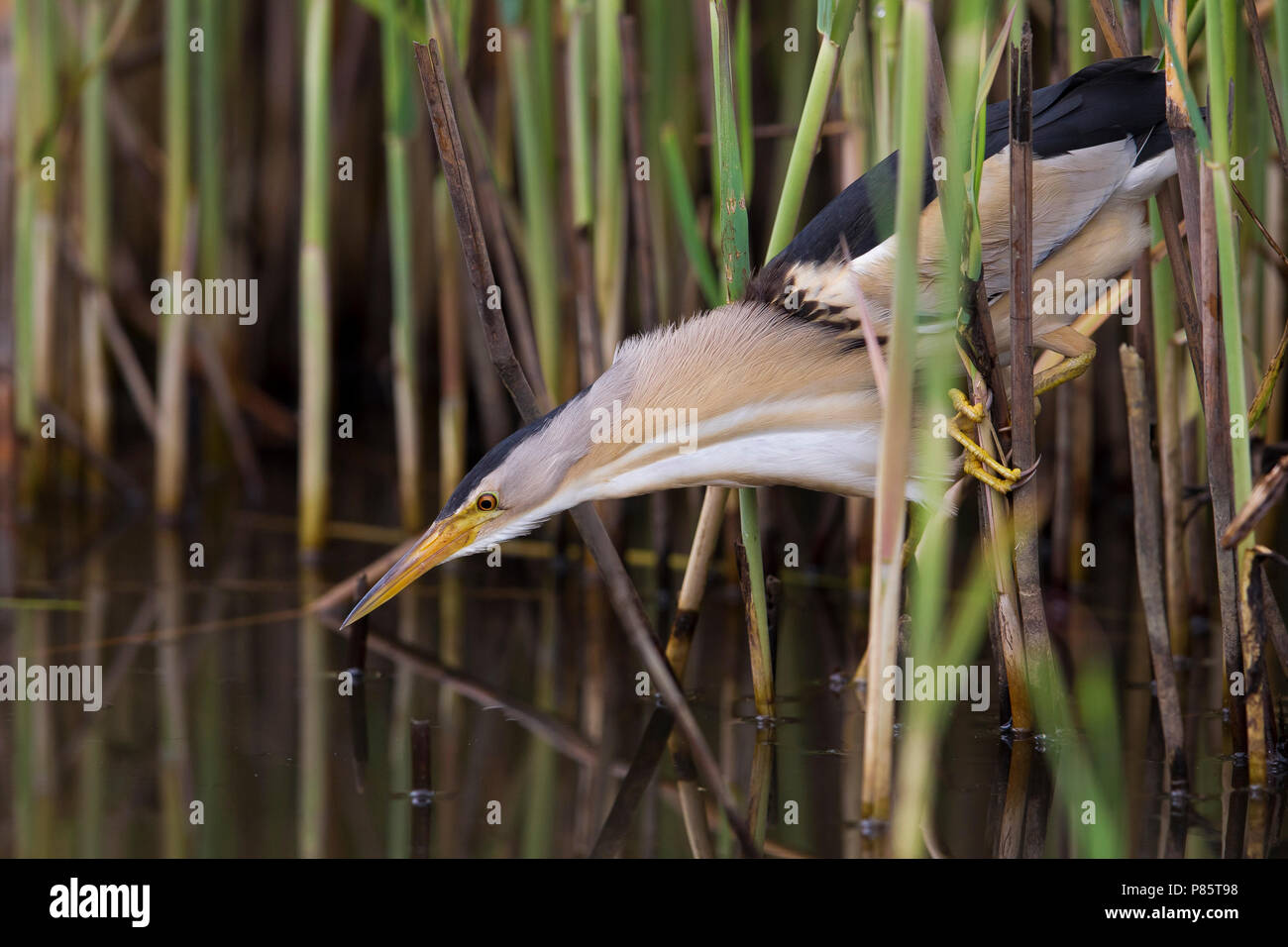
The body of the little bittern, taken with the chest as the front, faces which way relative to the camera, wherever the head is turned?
to the viewer's left

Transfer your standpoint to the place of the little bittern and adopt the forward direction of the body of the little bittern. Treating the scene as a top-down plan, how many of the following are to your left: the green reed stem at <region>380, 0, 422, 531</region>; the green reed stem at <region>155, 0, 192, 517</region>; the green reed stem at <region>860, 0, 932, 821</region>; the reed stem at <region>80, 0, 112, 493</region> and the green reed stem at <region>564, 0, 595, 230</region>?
1

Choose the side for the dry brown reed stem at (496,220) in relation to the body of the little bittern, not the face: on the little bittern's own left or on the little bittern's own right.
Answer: on the little bittern's own right

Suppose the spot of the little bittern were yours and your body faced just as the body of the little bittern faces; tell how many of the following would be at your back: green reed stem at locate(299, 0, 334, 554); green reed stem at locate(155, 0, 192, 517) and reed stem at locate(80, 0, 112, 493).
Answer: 0

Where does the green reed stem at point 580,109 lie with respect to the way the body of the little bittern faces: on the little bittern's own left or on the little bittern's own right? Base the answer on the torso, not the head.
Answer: on the little bittern's own right

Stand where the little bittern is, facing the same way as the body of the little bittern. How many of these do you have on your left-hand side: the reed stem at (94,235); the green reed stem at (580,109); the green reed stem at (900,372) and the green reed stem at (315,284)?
1

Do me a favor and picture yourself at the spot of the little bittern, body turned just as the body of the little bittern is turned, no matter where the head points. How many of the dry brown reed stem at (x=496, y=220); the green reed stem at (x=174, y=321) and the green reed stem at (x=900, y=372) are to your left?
1

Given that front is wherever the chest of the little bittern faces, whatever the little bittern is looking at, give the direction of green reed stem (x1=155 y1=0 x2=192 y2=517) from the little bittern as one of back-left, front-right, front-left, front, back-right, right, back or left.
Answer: front-right

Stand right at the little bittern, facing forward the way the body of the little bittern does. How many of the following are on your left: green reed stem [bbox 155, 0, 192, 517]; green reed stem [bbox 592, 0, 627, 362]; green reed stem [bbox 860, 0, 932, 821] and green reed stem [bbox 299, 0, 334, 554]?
1

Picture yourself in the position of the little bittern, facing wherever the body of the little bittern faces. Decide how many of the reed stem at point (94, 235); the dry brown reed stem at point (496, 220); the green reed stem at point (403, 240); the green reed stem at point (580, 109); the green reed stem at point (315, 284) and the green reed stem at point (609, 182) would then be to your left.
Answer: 0

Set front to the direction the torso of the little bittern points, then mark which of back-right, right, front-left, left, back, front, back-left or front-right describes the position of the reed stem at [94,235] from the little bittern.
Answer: front-right

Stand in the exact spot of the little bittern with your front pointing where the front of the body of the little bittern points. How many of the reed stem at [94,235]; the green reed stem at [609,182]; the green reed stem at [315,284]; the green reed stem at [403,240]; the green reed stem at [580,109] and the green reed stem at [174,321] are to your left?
0
